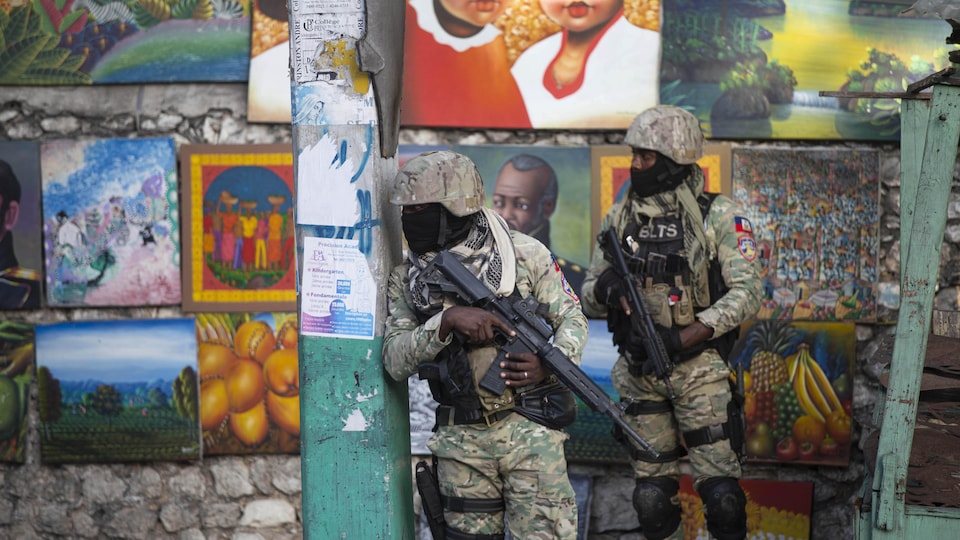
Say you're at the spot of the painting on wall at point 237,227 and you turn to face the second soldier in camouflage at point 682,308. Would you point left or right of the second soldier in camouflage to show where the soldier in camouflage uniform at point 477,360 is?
right

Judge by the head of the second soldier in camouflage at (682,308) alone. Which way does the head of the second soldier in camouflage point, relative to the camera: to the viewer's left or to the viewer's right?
to the viewer's left

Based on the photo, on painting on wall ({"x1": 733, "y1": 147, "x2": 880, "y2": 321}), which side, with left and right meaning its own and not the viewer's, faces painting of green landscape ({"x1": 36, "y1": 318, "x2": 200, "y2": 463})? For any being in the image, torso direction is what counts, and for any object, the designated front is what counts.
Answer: right

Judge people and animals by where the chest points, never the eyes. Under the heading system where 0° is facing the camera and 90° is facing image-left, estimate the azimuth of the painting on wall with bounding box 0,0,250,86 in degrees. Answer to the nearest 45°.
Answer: approximately 0°

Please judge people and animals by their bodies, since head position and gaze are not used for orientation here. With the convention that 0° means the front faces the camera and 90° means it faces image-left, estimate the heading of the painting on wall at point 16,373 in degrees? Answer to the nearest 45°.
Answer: approximately 0°

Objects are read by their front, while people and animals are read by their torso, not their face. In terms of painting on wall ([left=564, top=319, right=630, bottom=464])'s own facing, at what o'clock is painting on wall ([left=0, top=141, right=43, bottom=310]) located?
painting on wall ([left=0, top=141, right=43, bottom=310]) is roughly at 3 o'clock from painting on wall ([left=564, top=319, right=630, bottom=464]).
